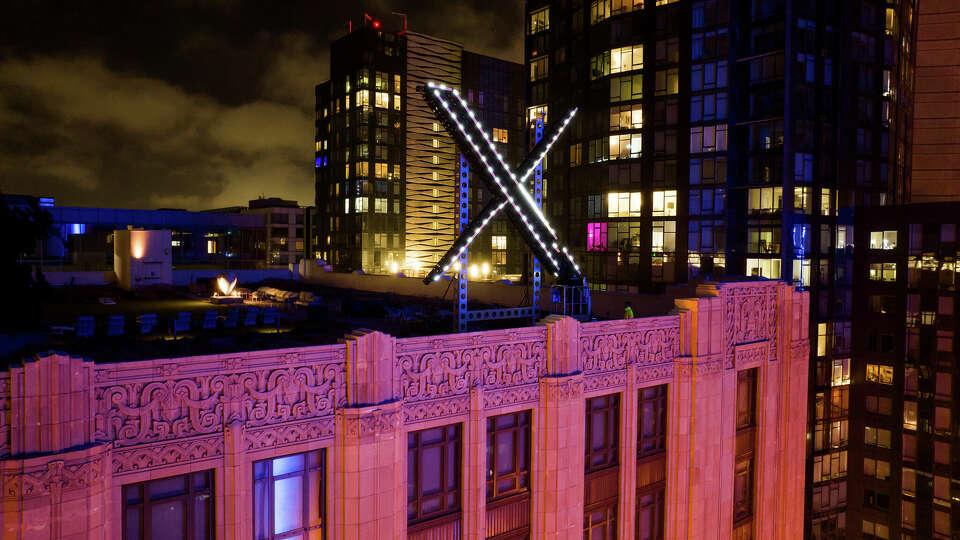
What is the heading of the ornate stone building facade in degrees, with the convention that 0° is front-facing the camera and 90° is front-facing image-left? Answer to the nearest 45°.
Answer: approximately 315°

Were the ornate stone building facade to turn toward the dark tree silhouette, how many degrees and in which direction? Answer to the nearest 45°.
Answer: approximately 135° to its right
